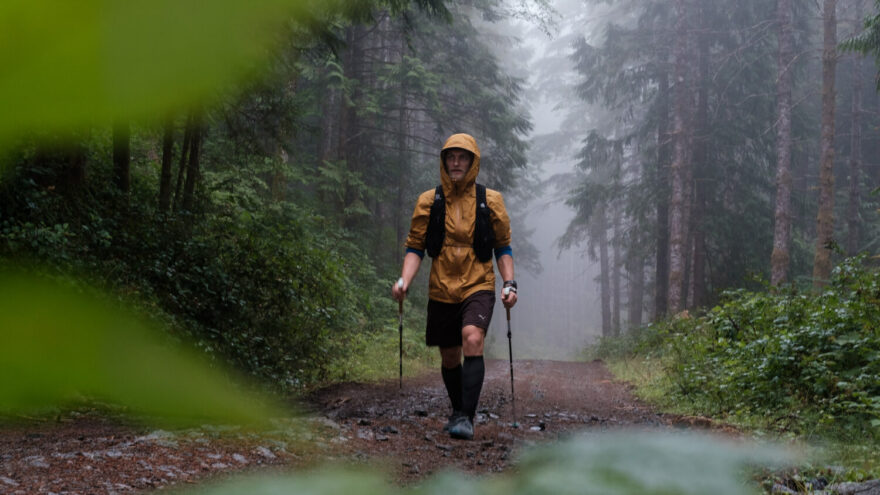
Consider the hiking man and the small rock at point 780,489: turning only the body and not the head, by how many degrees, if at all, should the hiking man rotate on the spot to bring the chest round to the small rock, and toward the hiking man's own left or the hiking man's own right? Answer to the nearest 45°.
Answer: approximately 45° to the hiking man's own left

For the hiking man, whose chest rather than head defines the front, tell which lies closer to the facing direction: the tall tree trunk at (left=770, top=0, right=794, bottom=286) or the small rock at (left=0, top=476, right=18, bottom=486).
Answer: the small rock

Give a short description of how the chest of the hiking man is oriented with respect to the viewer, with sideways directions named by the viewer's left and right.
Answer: facing the viewer

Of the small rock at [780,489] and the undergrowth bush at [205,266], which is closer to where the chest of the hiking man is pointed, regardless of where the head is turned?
the small rock

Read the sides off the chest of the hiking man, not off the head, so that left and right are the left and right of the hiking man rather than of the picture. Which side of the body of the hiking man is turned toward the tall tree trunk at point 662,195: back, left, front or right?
back

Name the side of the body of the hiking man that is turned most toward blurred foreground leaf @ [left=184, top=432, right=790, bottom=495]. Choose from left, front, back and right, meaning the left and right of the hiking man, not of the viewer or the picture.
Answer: front

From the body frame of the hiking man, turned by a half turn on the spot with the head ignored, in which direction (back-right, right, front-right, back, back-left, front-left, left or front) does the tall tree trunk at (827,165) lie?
front-right

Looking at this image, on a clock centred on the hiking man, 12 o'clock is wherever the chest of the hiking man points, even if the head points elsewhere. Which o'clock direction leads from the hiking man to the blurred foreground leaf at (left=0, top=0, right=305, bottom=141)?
The blurred foreground leaf is roughly at 12 o'clock from the hiking man.

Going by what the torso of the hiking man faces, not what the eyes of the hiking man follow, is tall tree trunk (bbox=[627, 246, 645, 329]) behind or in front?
behind

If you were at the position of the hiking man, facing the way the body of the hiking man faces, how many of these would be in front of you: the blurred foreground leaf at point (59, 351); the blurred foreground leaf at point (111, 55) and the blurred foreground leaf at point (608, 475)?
3

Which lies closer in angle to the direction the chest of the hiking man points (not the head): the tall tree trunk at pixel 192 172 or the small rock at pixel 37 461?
the small rock

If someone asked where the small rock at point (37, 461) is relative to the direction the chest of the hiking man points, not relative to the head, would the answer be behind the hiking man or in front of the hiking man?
in front

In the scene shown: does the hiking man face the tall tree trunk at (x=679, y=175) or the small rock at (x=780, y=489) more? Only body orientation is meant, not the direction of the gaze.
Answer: the small rock

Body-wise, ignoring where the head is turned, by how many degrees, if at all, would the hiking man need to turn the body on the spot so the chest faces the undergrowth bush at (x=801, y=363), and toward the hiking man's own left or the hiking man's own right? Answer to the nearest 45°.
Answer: approximately 90° to the hiking man's own left

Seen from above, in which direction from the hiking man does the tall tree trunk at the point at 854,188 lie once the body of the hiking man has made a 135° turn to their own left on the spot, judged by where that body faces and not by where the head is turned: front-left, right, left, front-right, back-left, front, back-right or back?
front

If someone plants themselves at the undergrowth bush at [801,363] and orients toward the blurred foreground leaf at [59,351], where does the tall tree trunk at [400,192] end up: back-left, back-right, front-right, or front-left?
back-right

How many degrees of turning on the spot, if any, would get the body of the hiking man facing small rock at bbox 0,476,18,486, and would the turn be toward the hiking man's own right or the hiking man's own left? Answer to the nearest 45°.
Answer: approximately 45° to the hiking man's own right
